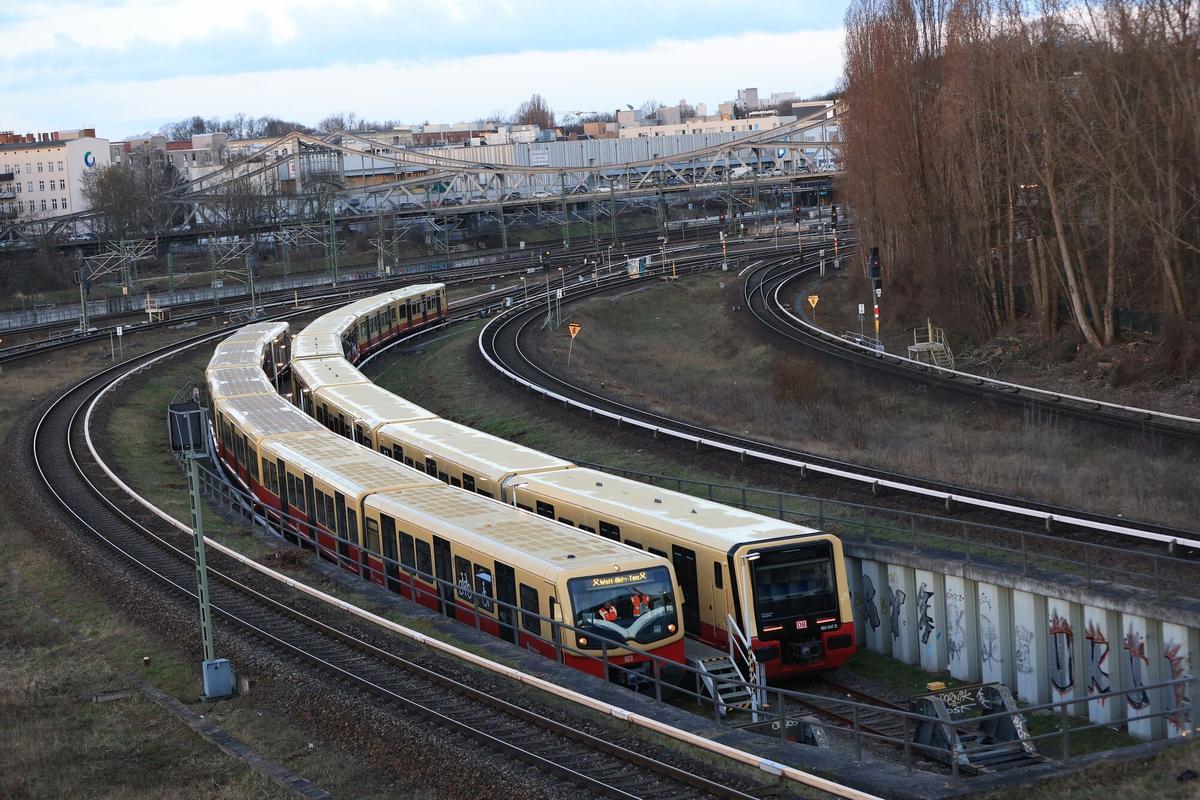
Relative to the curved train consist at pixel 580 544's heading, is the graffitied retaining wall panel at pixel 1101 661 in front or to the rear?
in front

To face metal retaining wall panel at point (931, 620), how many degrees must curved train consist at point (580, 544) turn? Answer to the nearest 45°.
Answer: approximately 45° to its left

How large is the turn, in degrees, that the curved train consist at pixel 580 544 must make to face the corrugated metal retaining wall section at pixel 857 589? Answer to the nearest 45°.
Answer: approximately 90° to its left

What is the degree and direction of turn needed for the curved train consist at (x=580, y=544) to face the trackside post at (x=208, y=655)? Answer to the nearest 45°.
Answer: approximately 135° to its right
